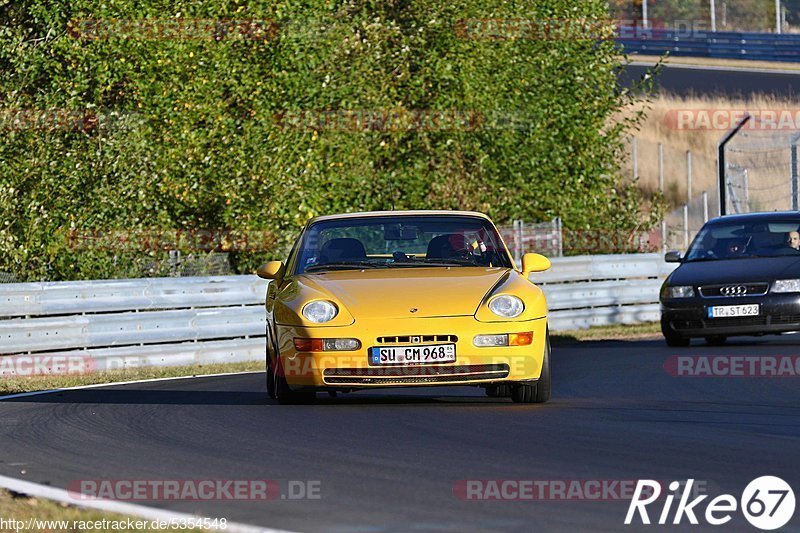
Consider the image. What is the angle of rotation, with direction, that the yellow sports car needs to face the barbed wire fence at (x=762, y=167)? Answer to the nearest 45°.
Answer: approximately 180°

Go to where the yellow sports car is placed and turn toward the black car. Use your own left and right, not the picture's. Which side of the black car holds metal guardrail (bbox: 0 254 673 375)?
left

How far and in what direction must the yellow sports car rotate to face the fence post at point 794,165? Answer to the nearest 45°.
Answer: approximately 135° to its left

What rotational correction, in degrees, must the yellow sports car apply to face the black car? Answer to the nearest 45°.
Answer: approximately 135° to its left

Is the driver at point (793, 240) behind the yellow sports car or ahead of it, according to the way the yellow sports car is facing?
behind

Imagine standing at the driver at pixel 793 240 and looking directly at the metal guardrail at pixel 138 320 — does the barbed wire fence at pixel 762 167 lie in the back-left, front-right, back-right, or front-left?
back-right

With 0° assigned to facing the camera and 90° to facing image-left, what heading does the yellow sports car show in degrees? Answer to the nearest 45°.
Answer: approximately 0°
